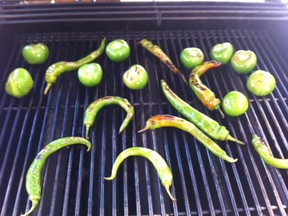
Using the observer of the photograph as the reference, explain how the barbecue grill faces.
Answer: facing the viewer
